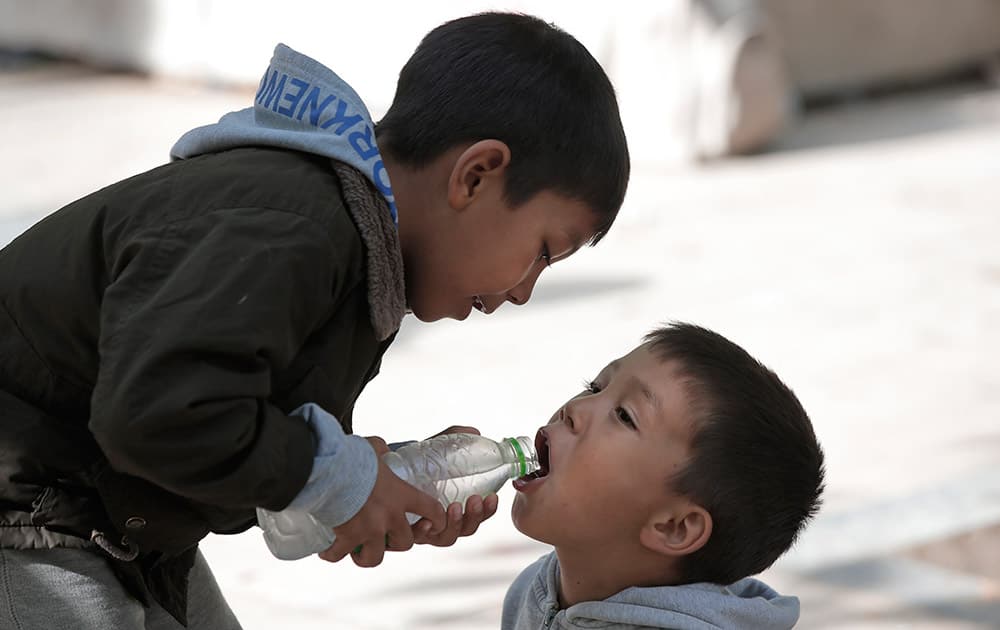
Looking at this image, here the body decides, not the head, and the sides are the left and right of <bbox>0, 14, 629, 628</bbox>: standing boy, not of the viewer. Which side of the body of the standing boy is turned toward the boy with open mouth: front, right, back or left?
front

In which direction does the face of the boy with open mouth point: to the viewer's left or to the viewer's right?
to the viewer's left

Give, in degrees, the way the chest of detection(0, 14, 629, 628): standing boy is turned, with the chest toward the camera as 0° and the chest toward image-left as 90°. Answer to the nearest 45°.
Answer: approximately 270°

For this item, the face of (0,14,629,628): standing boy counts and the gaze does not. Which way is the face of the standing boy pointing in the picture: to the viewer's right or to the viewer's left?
to the viewer's right
